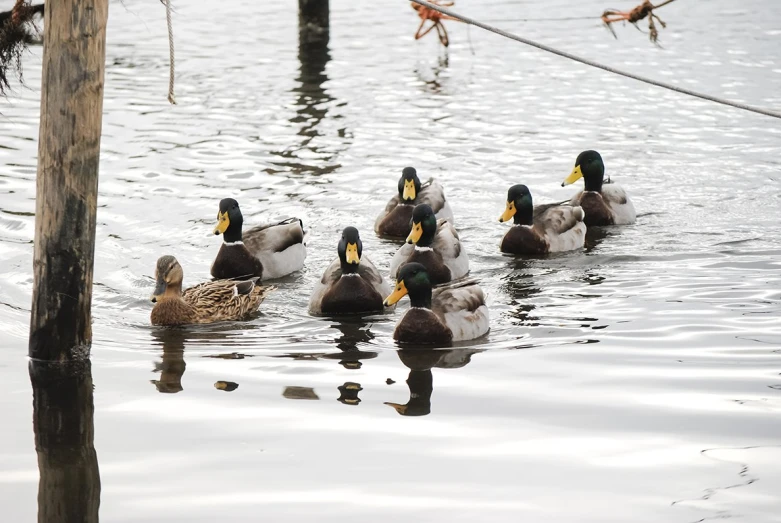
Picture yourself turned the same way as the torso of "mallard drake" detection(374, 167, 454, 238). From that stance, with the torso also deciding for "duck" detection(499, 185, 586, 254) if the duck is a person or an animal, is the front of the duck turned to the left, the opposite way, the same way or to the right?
the same way

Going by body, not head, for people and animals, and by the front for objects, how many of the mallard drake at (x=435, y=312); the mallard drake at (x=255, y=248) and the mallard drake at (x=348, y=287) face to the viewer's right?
0

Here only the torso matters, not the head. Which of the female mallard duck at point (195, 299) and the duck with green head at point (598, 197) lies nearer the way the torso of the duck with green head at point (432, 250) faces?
the female mallard duck

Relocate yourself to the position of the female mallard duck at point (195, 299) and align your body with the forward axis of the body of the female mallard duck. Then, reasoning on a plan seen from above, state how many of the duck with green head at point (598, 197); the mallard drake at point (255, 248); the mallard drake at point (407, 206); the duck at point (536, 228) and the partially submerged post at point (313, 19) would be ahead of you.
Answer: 0

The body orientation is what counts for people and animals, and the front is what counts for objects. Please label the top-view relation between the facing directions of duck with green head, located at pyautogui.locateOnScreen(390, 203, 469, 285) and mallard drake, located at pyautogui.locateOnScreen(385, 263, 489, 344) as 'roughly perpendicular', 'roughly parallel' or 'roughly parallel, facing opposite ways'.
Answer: roughly parallel

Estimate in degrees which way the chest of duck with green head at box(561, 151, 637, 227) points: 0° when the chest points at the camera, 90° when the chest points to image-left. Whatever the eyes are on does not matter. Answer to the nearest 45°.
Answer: approximately 45°

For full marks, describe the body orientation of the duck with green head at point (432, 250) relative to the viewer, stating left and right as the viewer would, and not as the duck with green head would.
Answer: facing the viewer and to the left of the viewer

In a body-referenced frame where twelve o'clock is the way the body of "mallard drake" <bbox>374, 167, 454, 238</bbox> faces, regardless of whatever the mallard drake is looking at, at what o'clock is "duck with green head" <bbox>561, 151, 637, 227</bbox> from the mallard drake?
The duck with green head is roughly at 7 o'clock from the mallard drake.

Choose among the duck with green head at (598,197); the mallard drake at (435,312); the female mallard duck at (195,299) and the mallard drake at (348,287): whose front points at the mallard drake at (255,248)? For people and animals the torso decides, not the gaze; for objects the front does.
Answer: the duck with green head

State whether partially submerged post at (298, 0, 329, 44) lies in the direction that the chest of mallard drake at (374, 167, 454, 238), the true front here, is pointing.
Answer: no

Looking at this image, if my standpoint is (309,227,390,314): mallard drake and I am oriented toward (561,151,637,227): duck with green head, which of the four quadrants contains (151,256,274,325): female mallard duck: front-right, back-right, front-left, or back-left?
back-left

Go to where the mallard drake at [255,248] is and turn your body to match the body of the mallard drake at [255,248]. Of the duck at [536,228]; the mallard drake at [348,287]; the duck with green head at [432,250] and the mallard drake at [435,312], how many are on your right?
0

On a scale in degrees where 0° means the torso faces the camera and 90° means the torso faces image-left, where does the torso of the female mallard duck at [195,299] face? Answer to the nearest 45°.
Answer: approximately 45°

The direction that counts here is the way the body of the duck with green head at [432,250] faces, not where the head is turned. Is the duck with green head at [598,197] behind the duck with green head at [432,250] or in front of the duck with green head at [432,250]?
behind

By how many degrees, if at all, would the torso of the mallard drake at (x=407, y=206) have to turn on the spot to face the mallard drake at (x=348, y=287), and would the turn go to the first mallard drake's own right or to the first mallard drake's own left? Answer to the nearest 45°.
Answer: approximately 45° to the first mallard drake's own left

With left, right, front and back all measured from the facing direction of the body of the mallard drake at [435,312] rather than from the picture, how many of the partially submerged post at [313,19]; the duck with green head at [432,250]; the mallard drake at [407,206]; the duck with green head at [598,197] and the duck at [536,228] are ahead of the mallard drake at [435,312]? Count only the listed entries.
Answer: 0

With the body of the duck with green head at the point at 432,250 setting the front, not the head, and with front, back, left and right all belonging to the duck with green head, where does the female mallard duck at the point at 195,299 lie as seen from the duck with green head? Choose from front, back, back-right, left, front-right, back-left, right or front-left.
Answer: front

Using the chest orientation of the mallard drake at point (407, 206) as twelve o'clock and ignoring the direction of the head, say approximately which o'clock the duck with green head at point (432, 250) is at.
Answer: The duck with green head is roughly at 10 o'clock from the mallard drake.

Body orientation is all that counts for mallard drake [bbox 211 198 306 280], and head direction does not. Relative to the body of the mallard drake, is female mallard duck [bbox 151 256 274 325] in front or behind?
in front

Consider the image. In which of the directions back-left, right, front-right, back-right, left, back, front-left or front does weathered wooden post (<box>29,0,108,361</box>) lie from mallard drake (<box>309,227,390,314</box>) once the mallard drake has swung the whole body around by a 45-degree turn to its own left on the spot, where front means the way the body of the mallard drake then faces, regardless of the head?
right
